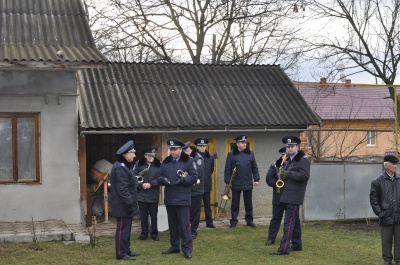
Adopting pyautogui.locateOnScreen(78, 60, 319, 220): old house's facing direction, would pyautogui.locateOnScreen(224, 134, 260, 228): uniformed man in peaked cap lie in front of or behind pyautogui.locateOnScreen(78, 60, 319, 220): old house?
in front

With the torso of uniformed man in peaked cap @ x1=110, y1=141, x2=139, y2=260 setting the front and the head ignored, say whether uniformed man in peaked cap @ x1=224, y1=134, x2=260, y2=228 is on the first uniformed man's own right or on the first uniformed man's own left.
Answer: on the first uniformed man's own left

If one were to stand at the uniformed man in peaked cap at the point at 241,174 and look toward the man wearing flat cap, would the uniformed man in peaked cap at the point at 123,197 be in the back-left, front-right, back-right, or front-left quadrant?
front-right

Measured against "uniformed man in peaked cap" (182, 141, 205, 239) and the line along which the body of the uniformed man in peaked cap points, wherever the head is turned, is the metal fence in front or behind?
behind

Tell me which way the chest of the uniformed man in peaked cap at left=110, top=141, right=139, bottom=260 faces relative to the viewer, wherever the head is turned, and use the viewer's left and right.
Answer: facing to the right of the viewer

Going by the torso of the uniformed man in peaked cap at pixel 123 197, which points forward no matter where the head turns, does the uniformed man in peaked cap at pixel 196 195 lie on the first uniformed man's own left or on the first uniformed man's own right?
on the first uniformed man's own left

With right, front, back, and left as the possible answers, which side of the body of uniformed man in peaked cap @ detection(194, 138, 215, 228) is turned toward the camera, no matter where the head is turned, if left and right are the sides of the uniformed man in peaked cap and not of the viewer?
front

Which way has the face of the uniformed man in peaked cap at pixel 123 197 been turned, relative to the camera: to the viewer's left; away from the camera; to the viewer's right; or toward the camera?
to the viewer's right

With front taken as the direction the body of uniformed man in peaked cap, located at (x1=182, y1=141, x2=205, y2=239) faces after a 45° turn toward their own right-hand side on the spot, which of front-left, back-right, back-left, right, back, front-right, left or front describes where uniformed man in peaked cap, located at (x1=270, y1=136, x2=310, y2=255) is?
back

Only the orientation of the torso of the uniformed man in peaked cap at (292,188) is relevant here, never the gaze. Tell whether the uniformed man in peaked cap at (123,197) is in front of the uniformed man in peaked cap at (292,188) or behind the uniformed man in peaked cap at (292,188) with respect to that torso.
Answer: in front

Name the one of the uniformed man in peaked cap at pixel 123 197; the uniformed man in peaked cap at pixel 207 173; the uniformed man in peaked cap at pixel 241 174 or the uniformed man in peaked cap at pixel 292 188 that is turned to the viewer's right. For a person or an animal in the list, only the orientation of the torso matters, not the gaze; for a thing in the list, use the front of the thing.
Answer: the uniformed man in peaked cap at pixel 123 197

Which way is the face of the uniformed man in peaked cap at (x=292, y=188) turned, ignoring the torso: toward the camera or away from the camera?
toward the camera

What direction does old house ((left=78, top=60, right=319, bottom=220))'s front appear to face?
toward the camera

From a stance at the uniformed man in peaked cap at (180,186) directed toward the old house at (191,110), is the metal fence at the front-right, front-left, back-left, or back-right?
front-right

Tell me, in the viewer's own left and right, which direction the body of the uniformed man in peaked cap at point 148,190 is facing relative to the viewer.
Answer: facing the viewer
